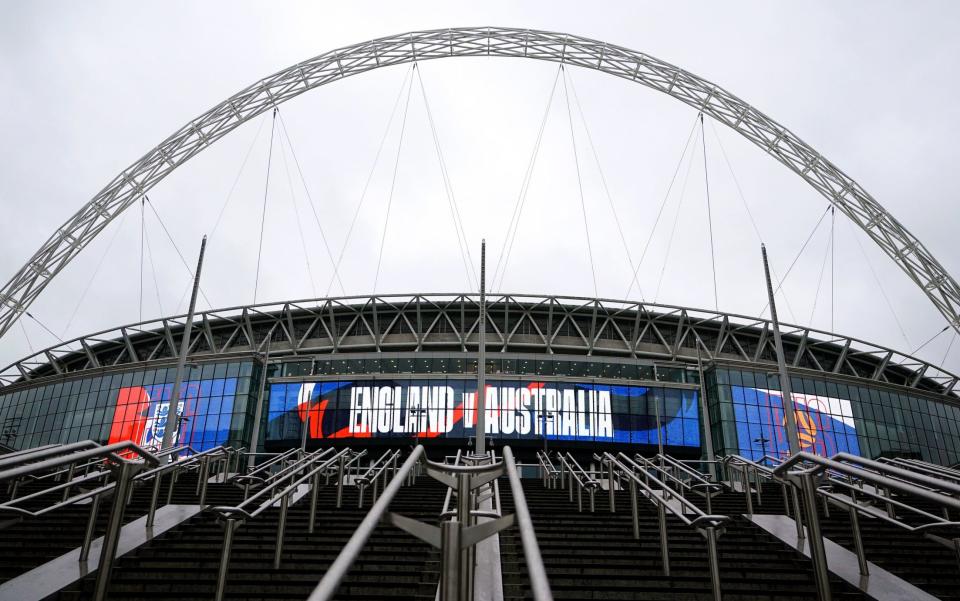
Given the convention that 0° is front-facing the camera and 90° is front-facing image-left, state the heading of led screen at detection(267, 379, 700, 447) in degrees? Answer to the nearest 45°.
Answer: approximately 0°
